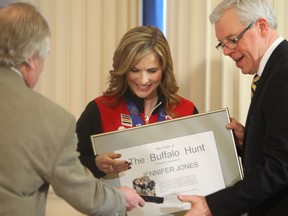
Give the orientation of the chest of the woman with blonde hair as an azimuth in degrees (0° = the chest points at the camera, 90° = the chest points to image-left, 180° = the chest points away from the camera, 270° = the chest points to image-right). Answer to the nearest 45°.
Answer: approximately 0°

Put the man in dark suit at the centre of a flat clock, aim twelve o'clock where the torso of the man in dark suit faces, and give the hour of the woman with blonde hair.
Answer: The woman with blonde hair is roughly at 1 o'clock from the man in dark suit.

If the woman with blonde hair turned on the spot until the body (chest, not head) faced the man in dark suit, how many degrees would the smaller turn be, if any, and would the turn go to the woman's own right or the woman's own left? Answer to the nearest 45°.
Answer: approximately 45° to the woman's own left

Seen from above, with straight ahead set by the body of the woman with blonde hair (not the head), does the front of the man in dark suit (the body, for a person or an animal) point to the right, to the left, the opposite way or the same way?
to the right

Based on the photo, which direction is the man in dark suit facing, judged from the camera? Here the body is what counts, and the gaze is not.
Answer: to the viewer's left
